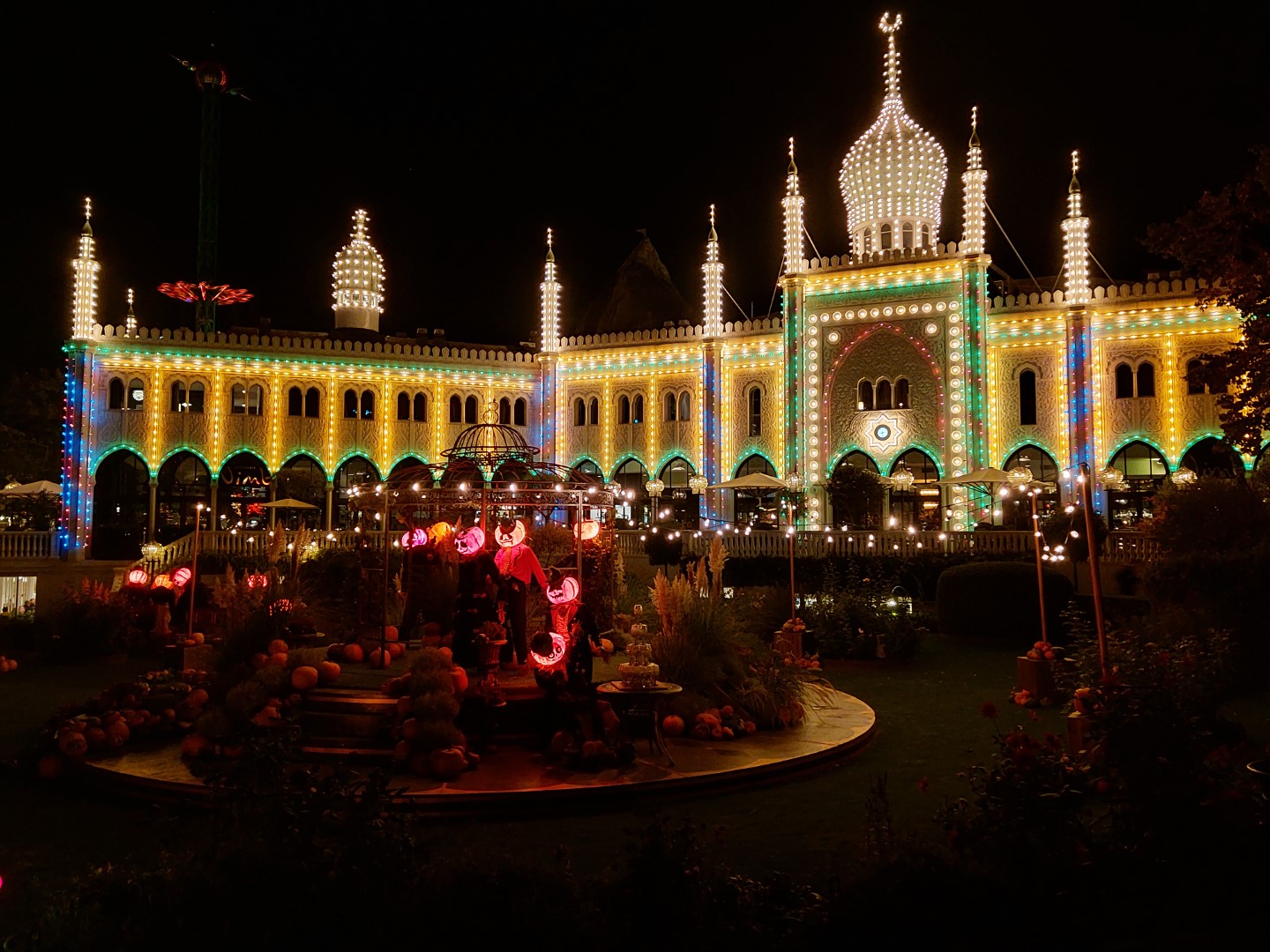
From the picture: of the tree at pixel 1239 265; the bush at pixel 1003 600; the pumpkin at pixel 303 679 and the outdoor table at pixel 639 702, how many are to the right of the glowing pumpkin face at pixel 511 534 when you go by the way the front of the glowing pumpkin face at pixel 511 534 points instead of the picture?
1

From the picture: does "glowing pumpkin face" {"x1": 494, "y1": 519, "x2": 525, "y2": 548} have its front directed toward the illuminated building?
no

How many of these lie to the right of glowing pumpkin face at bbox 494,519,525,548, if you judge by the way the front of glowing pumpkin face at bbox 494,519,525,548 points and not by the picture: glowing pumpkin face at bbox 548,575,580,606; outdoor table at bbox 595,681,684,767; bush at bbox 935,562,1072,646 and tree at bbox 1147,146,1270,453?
0

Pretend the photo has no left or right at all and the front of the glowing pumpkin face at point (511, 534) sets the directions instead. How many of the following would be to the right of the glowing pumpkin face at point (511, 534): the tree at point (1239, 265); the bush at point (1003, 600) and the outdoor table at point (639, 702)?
0

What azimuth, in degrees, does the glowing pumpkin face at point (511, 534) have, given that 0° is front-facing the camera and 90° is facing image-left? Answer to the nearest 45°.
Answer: approximately 0°

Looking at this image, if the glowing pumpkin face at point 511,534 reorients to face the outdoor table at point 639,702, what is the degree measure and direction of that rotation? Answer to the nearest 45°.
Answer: approximately 45° to its left

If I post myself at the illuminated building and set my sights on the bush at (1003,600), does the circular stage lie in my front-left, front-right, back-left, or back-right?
front-right

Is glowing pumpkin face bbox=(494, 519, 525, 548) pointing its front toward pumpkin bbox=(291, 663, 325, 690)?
no

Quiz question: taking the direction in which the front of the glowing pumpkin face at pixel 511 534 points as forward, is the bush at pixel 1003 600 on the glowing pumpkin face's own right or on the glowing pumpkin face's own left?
on the glowing pumpkin face's own left

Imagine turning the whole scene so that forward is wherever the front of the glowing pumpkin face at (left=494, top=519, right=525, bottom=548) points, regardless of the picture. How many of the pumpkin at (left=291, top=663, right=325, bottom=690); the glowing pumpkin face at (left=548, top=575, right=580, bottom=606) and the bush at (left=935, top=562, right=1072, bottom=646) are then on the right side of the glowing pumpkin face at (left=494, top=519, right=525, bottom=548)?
1

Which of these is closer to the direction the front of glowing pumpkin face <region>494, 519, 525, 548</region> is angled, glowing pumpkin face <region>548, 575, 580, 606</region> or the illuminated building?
the glowing pumpkin face

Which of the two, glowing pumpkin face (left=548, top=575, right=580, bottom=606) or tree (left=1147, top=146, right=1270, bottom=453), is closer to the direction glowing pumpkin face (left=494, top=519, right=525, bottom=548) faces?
the glowing pumpkin face

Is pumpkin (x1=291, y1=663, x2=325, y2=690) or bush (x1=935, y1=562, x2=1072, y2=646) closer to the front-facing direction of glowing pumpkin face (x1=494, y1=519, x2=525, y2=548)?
the pumpkin

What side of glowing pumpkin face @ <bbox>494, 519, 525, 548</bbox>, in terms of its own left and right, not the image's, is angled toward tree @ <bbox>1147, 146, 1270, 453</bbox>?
left

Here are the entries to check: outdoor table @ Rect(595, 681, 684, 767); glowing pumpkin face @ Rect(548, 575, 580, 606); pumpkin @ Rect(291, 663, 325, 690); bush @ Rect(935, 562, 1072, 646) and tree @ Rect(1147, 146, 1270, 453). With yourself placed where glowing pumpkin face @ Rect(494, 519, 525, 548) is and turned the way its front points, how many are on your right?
1

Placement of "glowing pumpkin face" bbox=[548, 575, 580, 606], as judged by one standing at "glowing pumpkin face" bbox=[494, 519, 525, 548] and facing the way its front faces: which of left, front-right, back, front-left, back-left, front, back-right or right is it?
front-left
